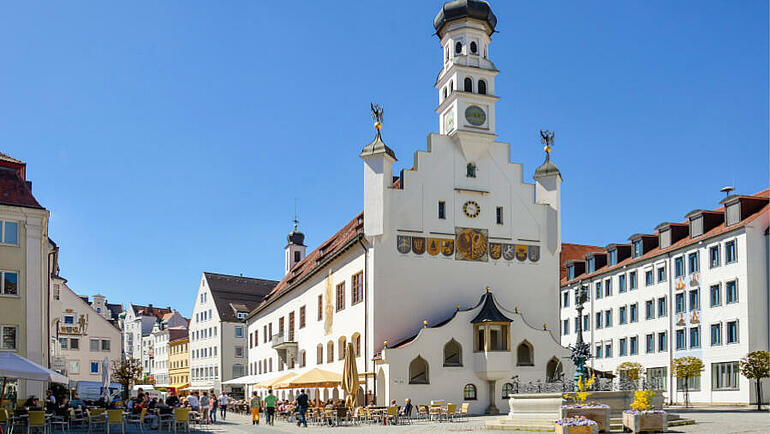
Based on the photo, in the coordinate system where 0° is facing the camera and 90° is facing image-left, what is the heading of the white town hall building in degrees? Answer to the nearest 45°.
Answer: approximately 315°

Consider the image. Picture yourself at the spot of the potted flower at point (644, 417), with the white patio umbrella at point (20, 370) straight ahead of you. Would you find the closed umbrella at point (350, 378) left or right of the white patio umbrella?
right

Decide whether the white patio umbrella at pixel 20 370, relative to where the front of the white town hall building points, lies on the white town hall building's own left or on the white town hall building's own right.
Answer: on the white town hall building's own right

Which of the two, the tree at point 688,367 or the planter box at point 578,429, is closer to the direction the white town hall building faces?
the planter box

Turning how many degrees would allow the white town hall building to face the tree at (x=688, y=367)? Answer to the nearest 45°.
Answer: approximately 90° to its left

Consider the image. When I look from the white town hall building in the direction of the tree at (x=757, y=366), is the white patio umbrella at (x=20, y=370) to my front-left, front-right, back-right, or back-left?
back-right
